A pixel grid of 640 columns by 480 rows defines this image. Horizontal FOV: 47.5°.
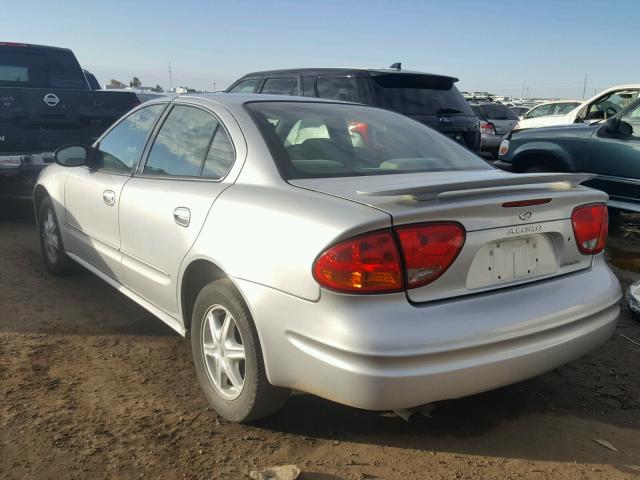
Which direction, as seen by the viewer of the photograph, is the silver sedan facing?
facing away from the viewer and to the left of the viewer

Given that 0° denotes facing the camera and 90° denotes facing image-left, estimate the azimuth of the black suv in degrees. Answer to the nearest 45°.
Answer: approximately 135°

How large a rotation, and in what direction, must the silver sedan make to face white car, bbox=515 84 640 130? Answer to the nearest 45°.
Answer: approximately 90° to its right

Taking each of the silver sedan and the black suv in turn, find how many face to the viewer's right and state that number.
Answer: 0

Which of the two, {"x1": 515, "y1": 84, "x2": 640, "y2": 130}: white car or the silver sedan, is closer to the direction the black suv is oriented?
the white car

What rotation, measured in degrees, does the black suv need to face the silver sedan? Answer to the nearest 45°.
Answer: approximately 135° to its left

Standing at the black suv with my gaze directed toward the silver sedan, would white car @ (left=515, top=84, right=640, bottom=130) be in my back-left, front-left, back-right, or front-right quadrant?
back-left

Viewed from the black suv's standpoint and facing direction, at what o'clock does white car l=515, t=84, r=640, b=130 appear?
The white car is roughly at 3 o'clock from the black suv.

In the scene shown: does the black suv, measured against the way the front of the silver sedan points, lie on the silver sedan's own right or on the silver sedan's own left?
on the silver sedan's own right
